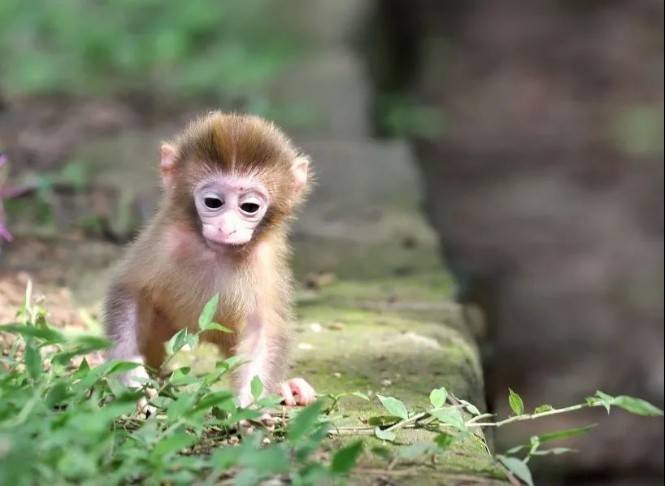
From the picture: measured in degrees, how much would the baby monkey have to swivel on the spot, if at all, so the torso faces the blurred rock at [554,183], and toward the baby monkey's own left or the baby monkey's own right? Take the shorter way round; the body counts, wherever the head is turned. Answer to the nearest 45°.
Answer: approximately 135° to the baby monkey's own left

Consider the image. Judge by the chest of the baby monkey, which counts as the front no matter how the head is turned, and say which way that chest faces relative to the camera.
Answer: toward the camera
